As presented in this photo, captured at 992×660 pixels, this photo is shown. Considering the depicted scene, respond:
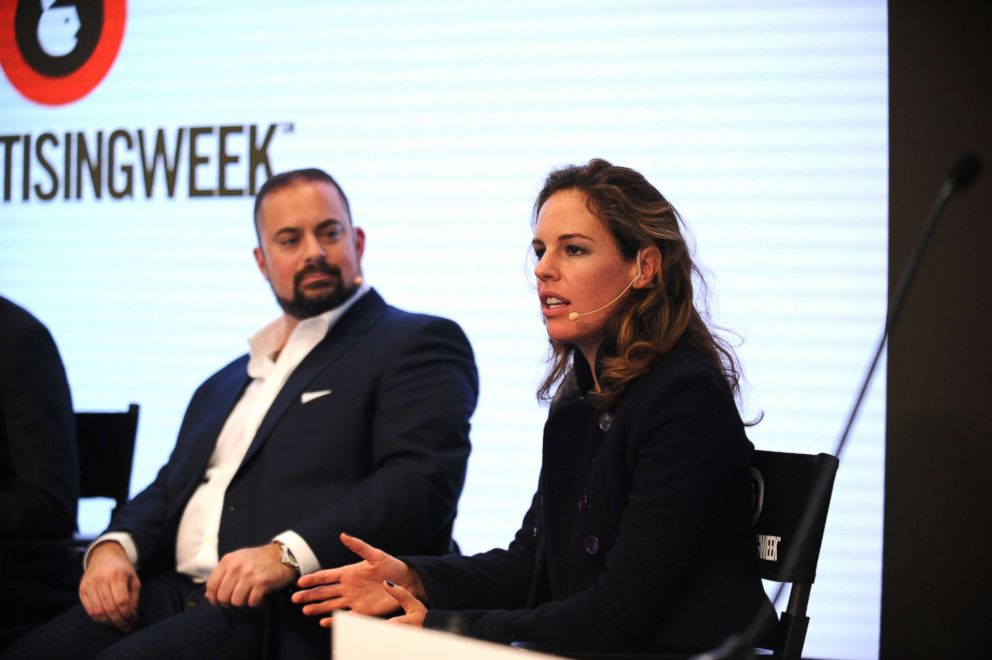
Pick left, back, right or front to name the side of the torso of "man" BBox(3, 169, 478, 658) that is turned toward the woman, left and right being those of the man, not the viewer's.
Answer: left

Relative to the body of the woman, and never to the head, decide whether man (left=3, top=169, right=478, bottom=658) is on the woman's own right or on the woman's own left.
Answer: on the woman's own right

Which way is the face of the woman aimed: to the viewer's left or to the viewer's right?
to the viewer's left

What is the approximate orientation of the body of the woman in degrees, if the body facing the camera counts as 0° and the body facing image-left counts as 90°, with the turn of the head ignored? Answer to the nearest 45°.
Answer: approximately 45°

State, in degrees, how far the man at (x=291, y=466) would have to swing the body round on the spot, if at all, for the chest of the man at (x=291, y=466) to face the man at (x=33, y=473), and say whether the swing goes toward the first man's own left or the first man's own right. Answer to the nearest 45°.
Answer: approximately 90° to the first man's own right

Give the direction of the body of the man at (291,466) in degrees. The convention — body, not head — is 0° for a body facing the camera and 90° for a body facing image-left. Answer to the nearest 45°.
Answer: approximately 45°
